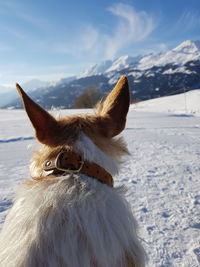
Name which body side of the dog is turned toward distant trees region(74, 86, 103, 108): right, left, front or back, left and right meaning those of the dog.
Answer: front

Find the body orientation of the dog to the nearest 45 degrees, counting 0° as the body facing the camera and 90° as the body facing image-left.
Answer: approximately 180°
